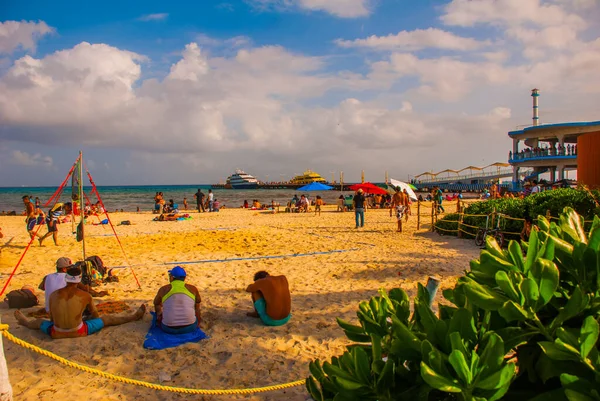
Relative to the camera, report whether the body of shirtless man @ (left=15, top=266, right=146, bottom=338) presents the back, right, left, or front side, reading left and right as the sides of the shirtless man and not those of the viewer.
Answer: back

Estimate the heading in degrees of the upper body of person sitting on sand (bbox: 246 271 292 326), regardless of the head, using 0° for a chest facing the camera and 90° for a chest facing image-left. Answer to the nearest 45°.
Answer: approximately 135°

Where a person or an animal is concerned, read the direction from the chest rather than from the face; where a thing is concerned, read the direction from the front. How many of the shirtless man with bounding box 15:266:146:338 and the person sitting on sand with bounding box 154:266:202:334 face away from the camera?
2

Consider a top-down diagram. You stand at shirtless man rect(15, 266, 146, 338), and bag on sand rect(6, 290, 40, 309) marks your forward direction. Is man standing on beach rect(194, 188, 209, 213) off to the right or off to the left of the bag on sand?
right

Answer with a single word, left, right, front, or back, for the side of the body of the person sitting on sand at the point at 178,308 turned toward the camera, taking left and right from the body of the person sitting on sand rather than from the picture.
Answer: back

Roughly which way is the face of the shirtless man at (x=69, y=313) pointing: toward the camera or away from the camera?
away from the camera

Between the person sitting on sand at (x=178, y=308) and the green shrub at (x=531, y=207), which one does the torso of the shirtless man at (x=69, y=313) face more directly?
the green shrub
